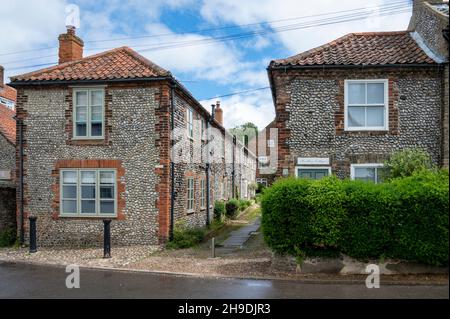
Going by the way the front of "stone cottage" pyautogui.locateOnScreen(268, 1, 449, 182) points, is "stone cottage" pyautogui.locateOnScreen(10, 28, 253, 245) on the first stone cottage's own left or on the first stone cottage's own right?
on the first stone cottage's own right

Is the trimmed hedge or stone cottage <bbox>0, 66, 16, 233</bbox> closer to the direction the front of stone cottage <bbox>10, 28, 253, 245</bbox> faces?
the trimmed hedge

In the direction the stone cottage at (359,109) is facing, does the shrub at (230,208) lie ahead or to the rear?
to the rear

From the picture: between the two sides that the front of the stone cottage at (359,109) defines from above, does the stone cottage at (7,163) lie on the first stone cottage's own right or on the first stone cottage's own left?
on the first stone cottage's own right

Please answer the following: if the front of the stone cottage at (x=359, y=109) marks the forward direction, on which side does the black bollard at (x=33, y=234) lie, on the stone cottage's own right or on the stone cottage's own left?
on the stone cottage's own right

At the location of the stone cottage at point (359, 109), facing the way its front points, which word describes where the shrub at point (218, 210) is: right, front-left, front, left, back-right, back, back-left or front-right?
back-right

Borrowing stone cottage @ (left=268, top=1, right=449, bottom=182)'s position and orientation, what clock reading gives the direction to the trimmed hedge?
The trimmed hedge is roughly at 12 o'clock from the stone cottage.
